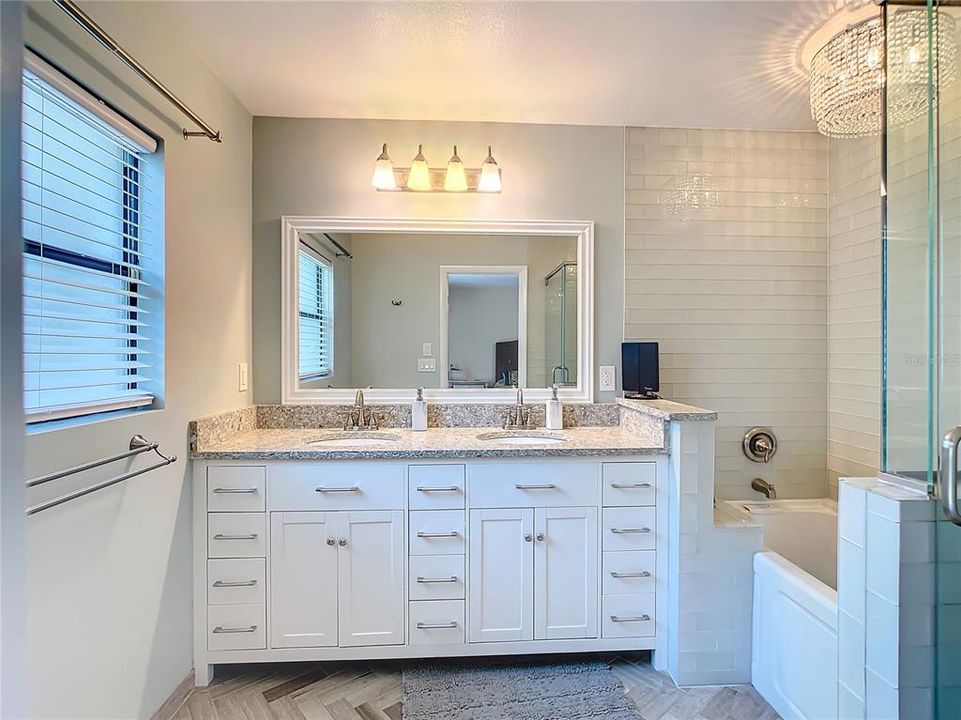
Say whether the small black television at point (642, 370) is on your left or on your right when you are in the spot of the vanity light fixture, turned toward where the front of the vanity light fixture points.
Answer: on your left

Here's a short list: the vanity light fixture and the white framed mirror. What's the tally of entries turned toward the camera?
2

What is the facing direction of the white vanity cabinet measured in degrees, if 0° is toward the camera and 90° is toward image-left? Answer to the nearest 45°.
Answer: approximately 0°

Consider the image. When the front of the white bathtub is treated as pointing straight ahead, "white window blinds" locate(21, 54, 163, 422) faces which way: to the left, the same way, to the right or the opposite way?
the opposite way

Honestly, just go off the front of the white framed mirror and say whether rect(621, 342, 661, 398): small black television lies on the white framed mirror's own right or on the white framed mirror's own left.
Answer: on the white framed mirror's own left

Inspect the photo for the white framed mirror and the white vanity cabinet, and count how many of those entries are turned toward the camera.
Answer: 2

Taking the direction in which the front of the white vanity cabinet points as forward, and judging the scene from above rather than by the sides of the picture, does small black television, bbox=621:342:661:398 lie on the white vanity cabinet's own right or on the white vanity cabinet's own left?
on the white vanity cabinet's own left

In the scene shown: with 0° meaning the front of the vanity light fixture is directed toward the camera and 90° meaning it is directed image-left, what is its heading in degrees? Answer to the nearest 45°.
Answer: approximately 0°

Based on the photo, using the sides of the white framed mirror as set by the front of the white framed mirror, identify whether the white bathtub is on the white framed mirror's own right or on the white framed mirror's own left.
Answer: on the white framed mirror's own left
